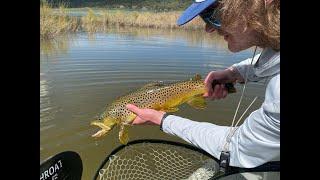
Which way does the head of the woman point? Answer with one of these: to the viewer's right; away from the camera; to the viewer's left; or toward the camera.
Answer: to the viewer's left

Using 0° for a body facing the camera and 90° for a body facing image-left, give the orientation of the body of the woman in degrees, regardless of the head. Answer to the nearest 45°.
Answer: approximately 90°
